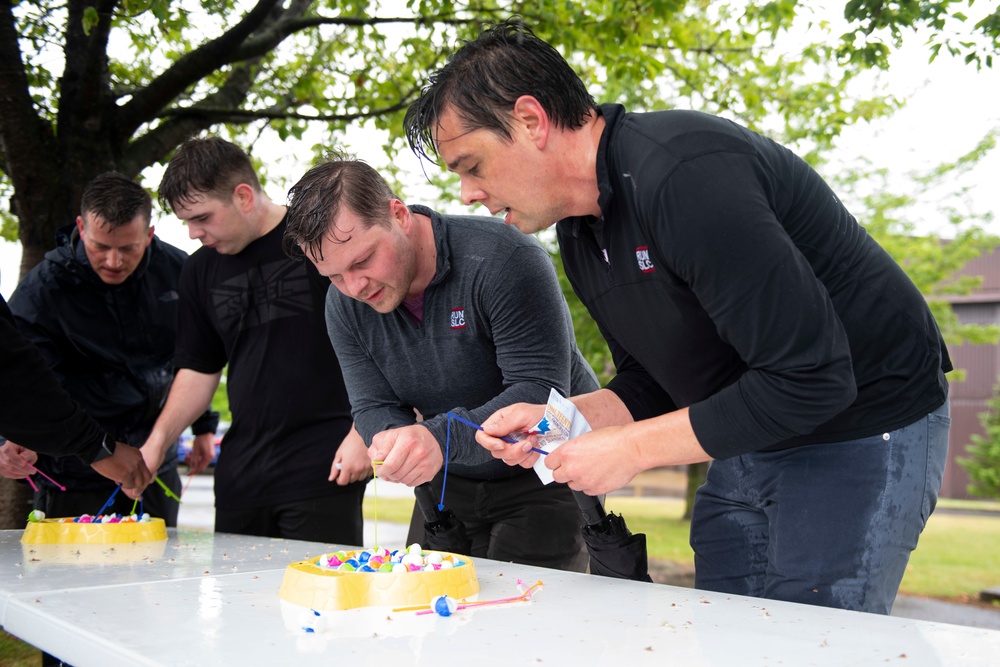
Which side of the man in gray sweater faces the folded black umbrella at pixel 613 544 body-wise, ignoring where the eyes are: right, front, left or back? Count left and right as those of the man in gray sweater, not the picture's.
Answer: left

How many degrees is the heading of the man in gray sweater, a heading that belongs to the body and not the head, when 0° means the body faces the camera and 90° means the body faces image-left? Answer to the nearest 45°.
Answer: approximately 45°

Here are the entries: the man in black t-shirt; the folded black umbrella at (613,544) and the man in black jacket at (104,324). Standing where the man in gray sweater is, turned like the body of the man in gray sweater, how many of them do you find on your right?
2

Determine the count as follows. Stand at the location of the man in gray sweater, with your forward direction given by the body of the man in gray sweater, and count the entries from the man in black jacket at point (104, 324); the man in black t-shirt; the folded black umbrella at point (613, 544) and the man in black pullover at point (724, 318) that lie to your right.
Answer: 2

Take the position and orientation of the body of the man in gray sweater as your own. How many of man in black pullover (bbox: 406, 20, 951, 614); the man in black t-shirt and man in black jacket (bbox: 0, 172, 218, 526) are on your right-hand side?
2

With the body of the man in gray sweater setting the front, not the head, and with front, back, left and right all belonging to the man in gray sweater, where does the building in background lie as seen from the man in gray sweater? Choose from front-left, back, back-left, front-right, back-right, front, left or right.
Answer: back

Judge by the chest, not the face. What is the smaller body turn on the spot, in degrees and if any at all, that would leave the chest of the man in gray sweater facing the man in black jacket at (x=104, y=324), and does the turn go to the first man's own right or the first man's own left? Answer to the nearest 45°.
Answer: approximately 90° to the first man's own right

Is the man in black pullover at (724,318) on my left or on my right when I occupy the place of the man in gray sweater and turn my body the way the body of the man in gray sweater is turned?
on my left

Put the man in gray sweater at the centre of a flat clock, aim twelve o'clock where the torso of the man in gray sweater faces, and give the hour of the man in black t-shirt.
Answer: The man in black t-shirt is roughly at 3 o'clock from the man in gray sweater.

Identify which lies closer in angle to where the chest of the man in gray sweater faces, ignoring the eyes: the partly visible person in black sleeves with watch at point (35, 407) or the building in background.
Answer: the partly visible person in black sleeves with watch

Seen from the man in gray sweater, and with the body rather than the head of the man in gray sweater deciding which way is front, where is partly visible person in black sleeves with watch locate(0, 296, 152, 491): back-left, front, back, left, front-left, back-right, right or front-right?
front-right
